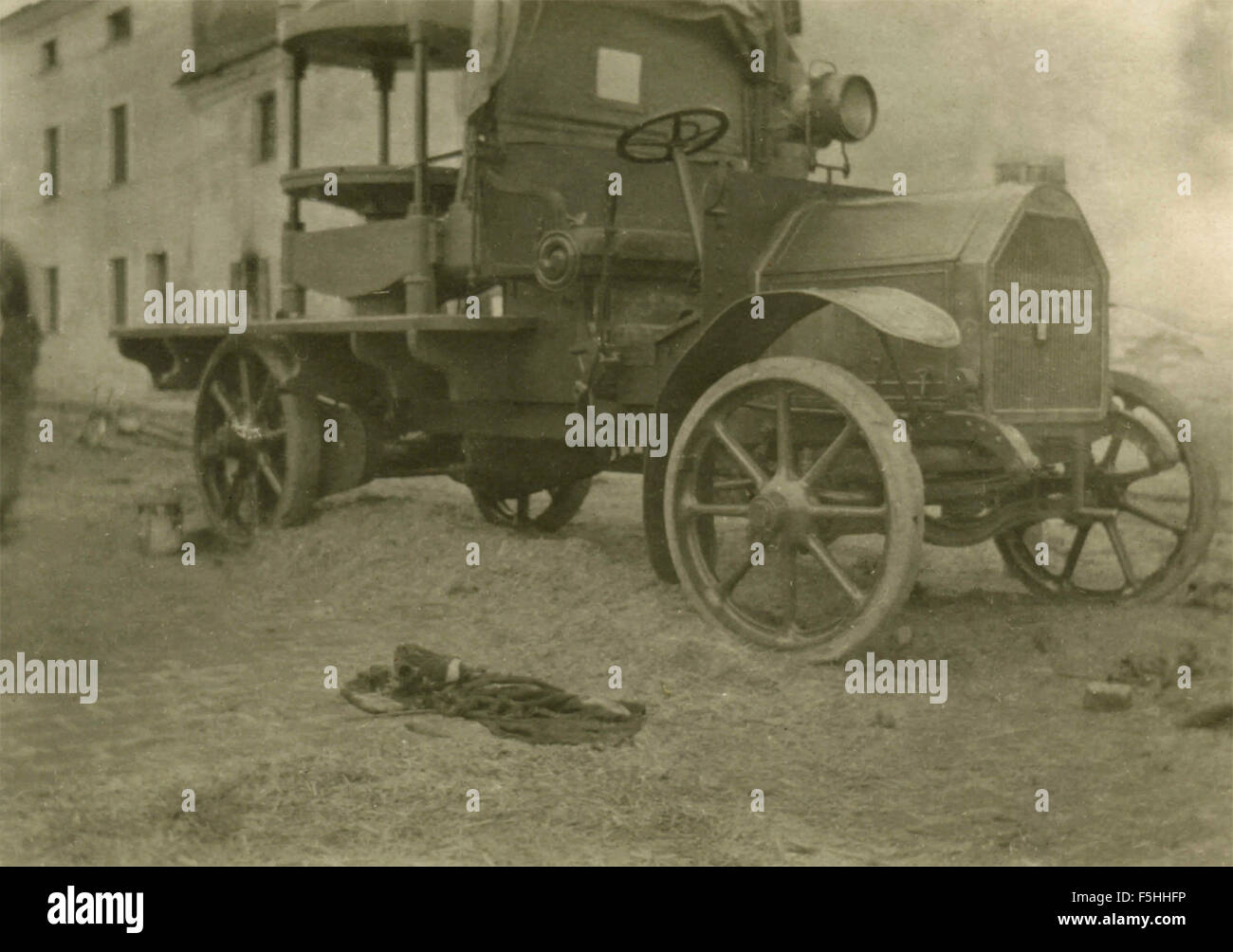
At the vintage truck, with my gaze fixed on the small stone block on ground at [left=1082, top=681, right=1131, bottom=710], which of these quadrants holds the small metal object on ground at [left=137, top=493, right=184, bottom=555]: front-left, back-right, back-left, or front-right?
back-right

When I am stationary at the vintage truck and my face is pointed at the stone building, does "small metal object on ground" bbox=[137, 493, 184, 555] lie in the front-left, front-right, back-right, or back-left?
front-left

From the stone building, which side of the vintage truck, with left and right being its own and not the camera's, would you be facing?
back

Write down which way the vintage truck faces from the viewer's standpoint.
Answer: facing the viewer and to the right of the viewer

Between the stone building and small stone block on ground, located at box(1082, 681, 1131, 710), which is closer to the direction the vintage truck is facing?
the small stone block on ground

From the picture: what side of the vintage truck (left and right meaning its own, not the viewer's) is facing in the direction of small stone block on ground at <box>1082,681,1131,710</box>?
front

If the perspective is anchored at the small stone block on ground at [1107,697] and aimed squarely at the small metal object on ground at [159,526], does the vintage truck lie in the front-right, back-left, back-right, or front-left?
front-right
